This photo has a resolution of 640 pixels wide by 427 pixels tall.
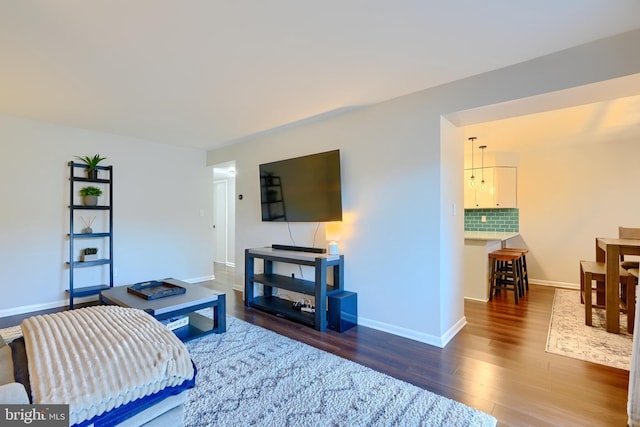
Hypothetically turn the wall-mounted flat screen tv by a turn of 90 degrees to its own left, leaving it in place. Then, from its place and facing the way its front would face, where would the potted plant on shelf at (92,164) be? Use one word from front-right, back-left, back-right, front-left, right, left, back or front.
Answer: back-right

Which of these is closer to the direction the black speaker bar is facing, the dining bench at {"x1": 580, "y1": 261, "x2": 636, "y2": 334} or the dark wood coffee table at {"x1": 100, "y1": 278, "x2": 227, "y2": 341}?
the dark wood coffee table

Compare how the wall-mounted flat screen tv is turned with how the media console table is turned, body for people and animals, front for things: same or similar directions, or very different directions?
same or similar directions

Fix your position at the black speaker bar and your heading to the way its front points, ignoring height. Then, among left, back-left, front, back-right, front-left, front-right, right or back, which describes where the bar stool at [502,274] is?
back-left

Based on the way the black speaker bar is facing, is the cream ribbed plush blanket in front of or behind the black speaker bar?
in front

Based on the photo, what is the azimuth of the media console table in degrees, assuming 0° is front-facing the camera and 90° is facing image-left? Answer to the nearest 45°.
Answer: approximately 45°

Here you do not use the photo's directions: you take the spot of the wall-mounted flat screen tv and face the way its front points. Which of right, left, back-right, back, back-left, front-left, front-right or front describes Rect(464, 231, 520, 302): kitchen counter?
back-left

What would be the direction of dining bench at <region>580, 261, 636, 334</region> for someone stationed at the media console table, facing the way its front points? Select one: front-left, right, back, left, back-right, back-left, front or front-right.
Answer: back-left

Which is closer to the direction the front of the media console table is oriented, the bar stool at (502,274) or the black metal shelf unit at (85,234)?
the black metal shelf unit

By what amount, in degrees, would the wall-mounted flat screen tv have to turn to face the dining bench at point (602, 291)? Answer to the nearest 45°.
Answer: approximately 135° to its left

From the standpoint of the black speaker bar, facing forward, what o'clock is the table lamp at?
The table lamp is roughly at 9 o'clock from the black speaker bar.

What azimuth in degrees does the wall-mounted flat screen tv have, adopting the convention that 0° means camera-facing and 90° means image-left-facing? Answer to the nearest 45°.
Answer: approximately 45°

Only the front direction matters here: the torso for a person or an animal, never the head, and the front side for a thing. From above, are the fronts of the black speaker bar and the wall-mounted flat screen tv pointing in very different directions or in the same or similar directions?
same or similar directions

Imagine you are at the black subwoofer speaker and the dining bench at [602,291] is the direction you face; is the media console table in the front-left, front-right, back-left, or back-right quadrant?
back-left

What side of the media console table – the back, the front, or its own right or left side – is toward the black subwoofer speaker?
left

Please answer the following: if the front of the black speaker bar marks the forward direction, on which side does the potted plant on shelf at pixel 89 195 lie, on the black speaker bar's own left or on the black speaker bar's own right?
on the black speaker bar's own right

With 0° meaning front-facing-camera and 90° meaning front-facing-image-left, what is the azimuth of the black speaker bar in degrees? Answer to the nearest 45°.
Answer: approximately 45°

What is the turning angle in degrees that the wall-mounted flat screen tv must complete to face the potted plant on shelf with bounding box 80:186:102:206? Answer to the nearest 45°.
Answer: approximately 45° to its right
